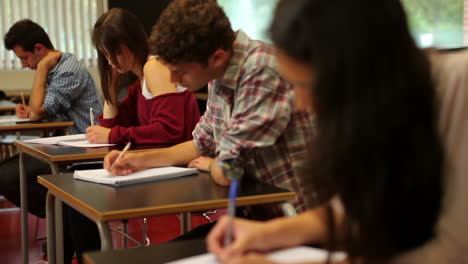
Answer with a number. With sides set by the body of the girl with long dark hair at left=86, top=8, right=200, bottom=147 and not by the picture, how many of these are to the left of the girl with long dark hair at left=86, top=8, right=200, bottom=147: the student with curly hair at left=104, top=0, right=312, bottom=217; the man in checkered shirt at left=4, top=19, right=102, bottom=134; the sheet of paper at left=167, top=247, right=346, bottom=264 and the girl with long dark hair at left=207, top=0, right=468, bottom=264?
3

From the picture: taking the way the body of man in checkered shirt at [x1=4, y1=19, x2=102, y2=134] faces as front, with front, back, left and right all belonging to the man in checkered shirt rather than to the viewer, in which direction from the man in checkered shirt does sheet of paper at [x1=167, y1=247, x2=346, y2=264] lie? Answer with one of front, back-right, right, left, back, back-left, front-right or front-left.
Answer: left

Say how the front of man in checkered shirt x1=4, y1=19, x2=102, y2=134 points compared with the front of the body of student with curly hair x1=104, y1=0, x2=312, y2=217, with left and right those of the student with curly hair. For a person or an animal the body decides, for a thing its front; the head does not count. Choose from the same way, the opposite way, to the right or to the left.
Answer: the same way

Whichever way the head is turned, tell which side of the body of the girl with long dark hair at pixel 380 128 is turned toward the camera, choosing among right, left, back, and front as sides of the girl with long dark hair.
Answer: left

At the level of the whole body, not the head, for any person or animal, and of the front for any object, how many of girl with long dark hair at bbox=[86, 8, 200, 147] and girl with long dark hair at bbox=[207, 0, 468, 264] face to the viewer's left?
2

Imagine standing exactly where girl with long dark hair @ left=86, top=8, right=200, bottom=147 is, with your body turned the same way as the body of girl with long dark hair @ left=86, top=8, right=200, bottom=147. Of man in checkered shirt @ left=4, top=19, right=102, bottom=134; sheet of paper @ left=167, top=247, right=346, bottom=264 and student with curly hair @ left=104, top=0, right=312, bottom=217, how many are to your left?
2

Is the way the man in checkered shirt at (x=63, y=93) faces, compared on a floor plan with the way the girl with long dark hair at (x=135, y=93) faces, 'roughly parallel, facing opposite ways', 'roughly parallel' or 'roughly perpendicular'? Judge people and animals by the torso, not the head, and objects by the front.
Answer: roughly parallel

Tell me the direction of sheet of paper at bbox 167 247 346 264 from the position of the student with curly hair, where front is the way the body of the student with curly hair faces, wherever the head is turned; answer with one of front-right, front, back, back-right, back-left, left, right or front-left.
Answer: left

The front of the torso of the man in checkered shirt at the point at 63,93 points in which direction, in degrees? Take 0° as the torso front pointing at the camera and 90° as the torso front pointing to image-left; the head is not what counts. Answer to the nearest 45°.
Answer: approximately 90°

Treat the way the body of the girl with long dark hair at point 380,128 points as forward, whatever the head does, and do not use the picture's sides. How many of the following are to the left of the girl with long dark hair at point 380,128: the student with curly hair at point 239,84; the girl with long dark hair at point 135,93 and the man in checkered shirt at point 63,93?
0

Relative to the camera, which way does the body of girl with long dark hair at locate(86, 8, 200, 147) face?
to the viewer's left

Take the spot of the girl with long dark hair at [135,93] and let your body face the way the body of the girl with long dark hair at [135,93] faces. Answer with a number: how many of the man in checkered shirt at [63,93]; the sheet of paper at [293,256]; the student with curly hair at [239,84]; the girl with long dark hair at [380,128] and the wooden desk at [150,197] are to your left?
4

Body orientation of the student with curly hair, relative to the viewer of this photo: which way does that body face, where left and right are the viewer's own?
facing to the left of the viewer

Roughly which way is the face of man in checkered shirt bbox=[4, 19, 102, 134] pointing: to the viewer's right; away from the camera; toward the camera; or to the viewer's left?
to the viewer's left
